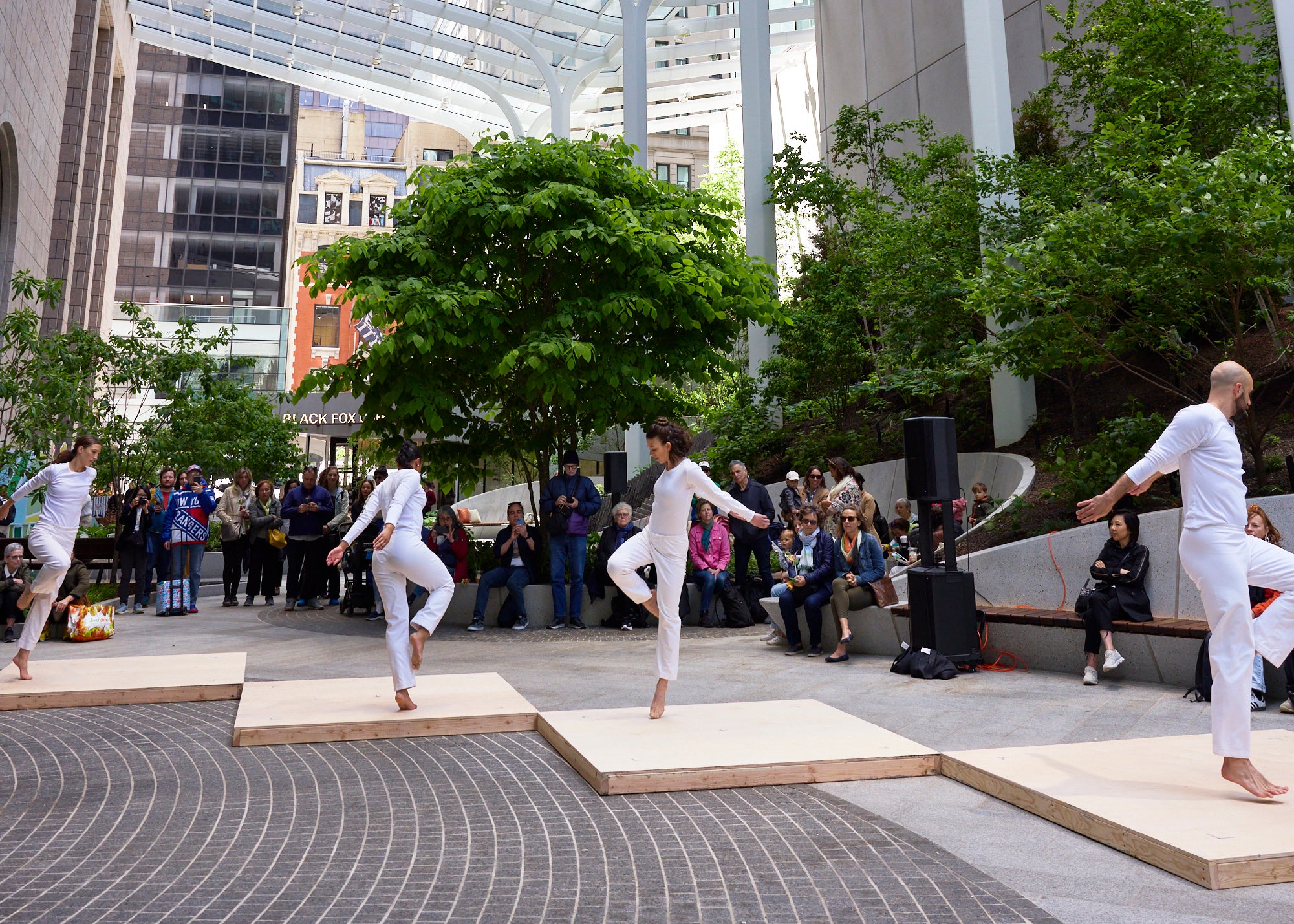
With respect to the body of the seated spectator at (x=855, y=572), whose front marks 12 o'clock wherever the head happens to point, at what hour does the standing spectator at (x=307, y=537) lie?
The standing spectator is roughly at 2 o'clock from the seated spectator.

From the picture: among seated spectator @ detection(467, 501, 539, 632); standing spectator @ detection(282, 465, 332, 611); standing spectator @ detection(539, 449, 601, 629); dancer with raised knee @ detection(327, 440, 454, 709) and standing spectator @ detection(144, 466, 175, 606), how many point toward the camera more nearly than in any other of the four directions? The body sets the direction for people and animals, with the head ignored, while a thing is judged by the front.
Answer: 4

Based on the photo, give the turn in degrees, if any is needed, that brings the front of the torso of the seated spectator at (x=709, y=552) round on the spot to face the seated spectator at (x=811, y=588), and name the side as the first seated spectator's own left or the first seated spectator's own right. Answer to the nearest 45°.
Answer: approximately 45° to the first seated spectator's own left

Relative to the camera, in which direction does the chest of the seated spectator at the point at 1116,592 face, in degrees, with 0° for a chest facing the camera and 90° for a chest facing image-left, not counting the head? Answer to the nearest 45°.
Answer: approximately 45°

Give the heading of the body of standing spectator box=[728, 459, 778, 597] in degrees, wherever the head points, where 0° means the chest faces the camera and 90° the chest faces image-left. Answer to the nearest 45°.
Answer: approximately 0°

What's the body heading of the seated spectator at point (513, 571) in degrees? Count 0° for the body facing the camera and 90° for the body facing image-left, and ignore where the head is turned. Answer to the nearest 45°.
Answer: approximately 0°

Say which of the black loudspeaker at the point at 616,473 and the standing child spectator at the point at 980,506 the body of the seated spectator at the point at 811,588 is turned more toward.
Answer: the black loudspeaker

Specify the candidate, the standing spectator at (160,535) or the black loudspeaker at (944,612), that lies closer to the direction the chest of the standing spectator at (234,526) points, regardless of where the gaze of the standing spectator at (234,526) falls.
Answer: the black loudspeaker
